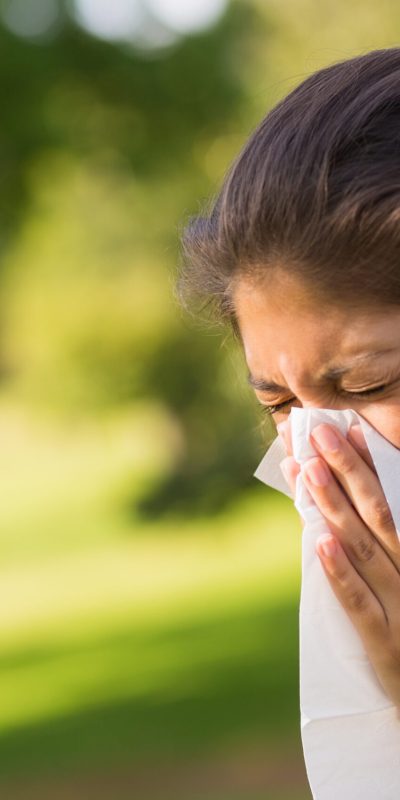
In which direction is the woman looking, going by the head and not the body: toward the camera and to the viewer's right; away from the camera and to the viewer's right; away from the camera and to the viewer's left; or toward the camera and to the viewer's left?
toward the camera and to the viewer's left
